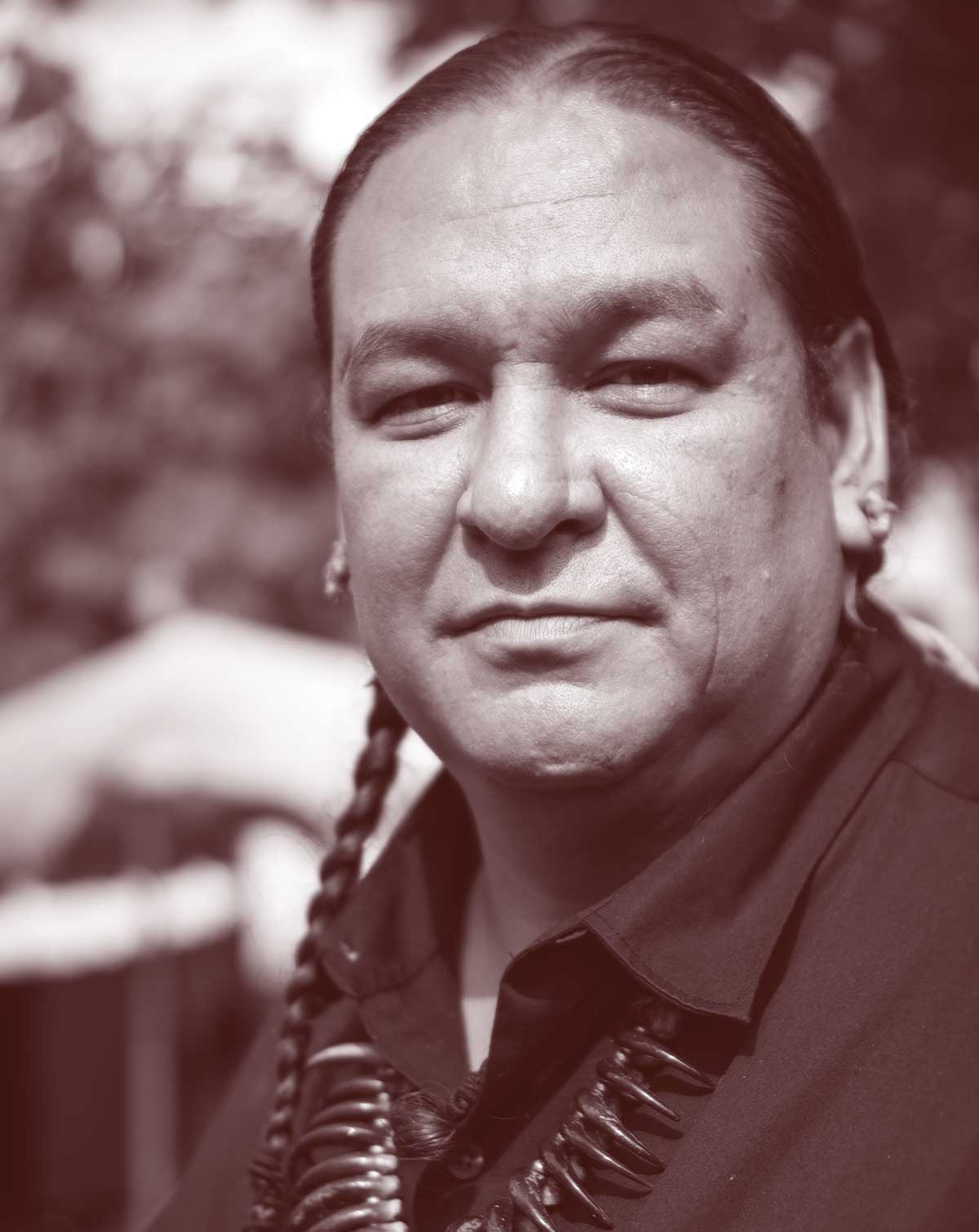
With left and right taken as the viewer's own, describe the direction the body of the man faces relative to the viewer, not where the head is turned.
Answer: facing the viewer and to the left of the viewer
